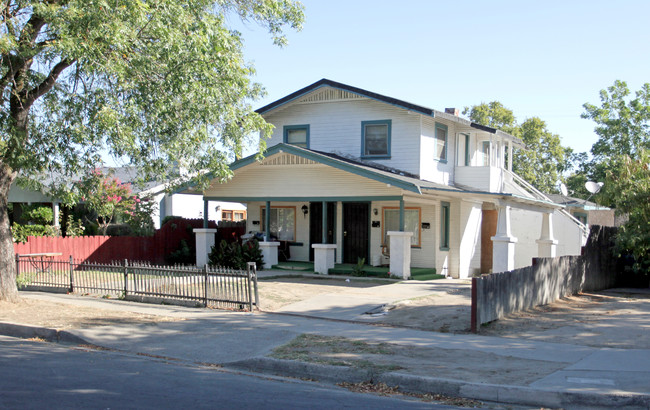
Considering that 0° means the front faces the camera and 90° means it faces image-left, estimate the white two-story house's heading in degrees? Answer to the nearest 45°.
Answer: approximately 45°

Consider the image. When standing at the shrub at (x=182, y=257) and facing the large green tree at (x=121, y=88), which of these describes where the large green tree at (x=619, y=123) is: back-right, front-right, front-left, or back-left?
back-left

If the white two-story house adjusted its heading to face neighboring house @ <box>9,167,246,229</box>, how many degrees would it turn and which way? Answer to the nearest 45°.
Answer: approximately 90° to its right

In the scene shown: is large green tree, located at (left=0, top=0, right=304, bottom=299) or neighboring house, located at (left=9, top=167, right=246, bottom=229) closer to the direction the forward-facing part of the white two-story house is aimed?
the large green tree

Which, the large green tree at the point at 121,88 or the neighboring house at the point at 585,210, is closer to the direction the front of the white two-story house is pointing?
the large green tree

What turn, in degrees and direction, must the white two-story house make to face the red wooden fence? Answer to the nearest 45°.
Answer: approximately 45° to its right
